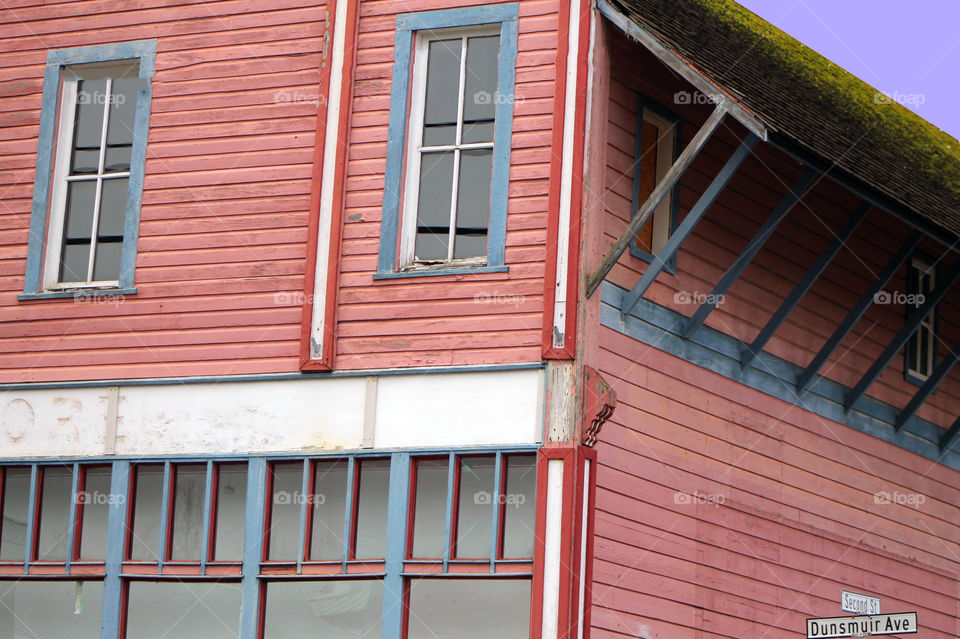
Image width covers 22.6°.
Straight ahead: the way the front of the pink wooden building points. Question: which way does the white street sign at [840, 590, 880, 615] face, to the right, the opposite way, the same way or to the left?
to the left

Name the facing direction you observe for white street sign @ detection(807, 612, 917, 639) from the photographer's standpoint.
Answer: facing the viewer

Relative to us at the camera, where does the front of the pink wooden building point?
facing the viewer and to the left of the viewer

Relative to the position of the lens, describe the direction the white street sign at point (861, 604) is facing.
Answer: facing the viewer and to the right of the viewer

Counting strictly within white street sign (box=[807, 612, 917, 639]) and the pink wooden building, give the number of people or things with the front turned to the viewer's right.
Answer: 0

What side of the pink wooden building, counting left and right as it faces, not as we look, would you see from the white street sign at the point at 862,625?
left
